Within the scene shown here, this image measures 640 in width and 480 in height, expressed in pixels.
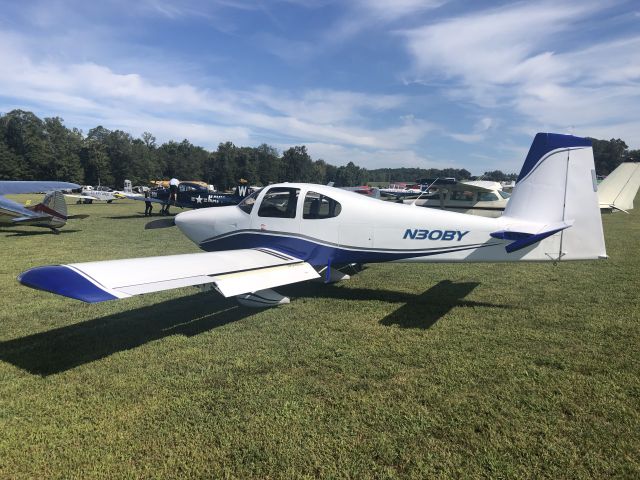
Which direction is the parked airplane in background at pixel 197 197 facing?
to the viewer's left

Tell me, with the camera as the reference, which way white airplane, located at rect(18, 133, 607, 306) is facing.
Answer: facing away from the viewer and to the left of the viewer

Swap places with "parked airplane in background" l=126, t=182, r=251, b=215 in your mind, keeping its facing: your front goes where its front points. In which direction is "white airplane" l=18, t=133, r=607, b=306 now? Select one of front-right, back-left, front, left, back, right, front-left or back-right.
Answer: left

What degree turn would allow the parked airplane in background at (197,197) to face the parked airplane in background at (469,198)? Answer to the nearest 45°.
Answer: approximately 135° to its left

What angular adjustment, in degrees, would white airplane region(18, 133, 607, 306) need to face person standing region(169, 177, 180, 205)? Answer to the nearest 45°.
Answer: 0° — it already faces them

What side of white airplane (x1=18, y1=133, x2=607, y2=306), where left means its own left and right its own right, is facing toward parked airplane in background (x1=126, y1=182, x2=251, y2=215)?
right

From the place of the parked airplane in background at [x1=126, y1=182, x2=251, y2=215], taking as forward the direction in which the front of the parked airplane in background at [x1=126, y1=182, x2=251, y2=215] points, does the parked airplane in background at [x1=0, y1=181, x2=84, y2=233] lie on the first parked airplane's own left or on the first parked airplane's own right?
on the first parked airplane's own left

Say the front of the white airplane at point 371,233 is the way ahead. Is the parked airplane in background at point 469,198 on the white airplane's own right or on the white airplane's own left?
on the white airplane's own right
